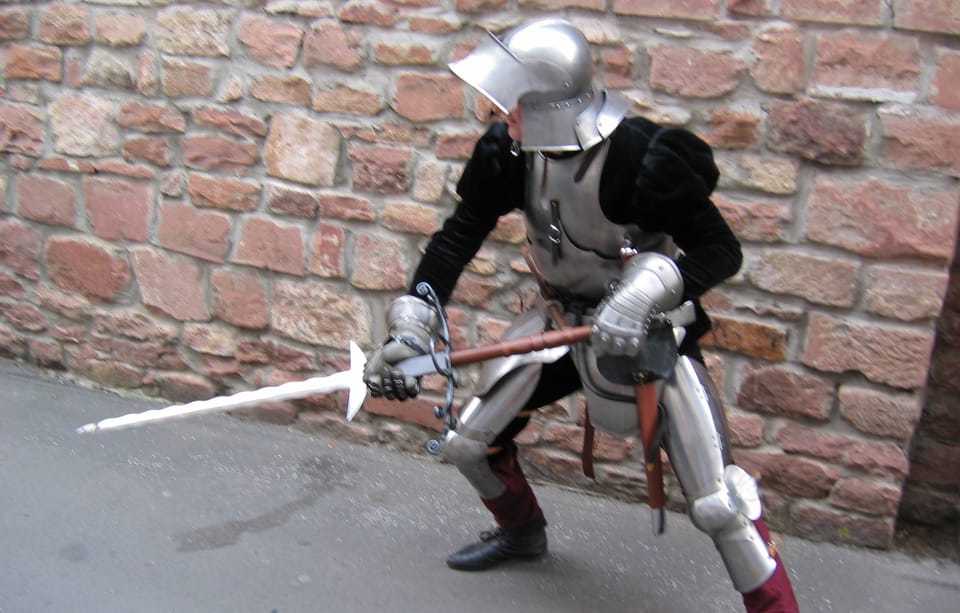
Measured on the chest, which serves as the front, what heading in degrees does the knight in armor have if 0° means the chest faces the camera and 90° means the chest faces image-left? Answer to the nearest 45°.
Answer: approximately 45°
